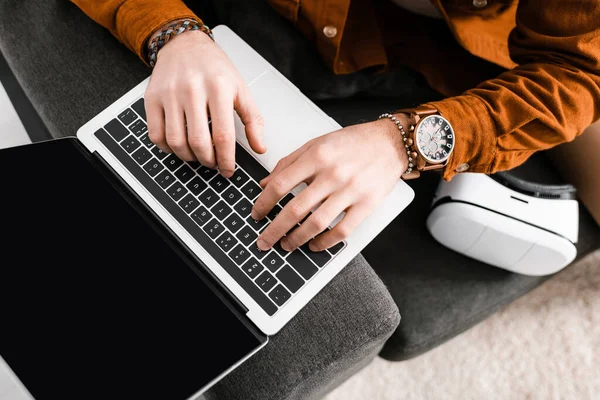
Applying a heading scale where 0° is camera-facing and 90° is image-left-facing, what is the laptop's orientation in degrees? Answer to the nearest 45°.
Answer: approximately 225°

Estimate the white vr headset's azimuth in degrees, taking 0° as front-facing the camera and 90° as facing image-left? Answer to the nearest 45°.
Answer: approximately 45°
